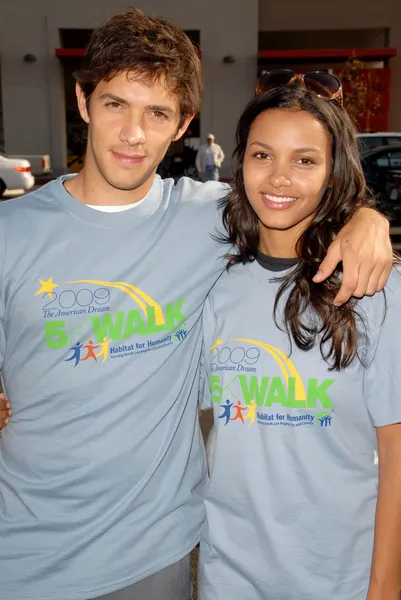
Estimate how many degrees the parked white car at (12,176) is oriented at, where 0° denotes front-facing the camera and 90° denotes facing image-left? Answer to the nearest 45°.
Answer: approximately 90°

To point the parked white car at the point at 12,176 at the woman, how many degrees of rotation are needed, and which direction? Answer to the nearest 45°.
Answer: approximately 90° to its left

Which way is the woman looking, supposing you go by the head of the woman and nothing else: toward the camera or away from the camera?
toward the camera

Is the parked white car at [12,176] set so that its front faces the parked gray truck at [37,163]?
no

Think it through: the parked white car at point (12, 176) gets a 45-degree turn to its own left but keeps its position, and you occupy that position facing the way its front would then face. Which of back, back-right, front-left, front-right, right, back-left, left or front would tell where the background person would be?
back-left

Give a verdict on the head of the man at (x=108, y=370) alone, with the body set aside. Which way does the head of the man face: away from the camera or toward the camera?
toward the camera

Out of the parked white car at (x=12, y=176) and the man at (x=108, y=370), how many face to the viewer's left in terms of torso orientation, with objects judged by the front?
1

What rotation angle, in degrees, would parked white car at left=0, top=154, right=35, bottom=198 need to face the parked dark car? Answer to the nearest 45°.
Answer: approximately 135° to its left

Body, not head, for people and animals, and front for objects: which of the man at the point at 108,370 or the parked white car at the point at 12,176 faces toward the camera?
the man

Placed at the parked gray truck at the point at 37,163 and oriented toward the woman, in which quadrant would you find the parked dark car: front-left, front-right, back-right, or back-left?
front-left

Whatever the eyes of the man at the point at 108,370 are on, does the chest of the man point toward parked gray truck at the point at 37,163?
no

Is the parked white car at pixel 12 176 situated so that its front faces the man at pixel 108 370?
no

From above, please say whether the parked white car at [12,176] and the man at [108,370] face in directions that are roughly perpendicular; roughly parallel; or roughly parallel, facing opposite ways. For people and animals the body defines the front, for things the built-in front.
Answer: roughly perpendicular

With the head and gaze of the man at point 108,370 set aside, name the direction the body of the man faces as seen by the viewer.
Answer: toward the camera
